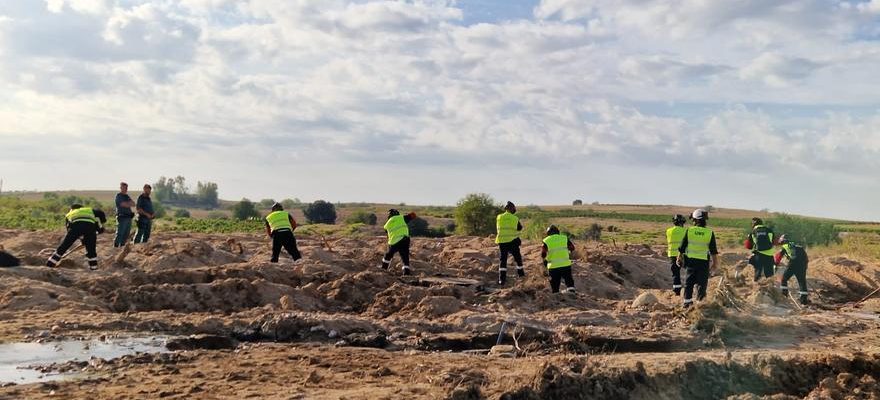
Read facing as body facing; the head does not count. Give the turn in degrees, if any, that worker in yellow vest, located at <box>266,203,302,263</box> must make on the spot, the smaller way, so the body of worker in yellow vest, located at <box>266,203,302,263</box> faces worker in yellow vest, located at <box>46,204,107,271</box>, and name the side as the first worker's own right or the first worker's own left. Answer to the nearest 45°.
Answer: approximately 90° to the first worker's own left

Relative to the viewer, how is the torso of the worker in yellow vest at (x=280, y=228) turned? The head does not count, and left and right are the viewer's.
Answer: facing away from the viewer

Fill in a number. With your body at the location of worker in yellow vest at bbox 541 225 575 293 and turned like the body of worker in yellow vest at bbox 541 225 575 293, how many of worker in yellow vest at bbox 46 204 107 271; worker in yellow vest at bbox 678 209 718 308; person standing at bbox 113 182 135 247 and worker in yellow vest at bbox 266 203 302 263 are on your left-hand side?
3

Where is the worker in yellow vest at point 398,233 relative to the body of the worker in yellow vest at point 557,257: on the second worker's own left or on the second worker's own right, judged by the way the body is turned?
on the second worker's own left

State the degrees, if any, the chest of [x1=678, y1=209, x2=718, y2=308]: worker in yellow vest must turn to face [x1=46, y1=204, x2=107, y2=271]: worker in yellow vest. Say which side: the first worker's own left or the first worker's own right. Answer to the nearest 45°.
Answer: approximately 90° to the first worker's own left

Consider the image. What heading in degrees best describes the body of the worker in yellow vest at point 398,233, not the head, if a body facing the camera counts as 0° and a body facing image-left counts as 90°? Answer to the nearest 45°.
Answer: approximately 180°

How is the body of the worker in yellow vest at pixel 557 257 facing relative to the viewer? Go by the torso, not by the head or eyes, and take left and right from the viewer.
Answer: facing away from the viewer
